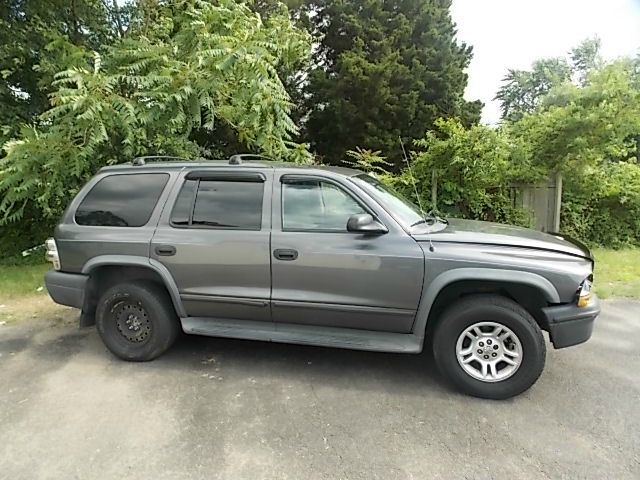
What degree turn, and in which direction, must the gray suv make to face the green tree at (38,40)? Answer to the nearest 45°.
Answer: approximately 135° to its left

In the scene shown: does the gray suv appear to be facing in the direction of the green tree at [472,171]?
no

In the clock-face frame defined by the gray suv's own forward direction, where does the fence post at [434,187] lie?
The fence post is roughly at 10 o'clock from the gray suv.

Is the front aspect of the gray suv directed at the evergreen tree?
no

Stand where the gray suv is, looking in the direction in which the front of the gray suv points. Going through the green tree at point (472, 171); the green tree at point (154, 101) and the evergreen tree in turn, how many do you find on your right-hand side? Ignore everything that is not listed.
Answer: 0

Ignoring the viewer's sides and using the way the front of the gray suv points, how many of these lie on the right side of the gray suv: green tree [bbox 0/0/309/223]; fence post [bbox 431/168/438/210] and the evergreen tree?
0

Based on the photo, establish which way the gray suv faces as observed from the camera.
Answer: facing to the right of the viewer

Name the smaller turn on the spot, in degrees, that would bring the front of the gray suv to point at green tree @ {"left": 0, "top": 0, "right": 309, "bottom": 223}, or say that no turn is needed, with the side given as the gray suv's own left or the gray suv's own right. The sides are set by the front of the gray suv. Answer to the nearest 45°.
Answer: approximately 135° to the gray suv's own left
